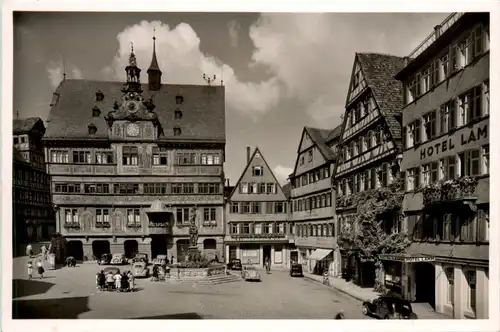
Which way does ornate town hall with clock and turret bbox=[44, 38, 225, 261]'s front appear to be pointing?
toward the camera
